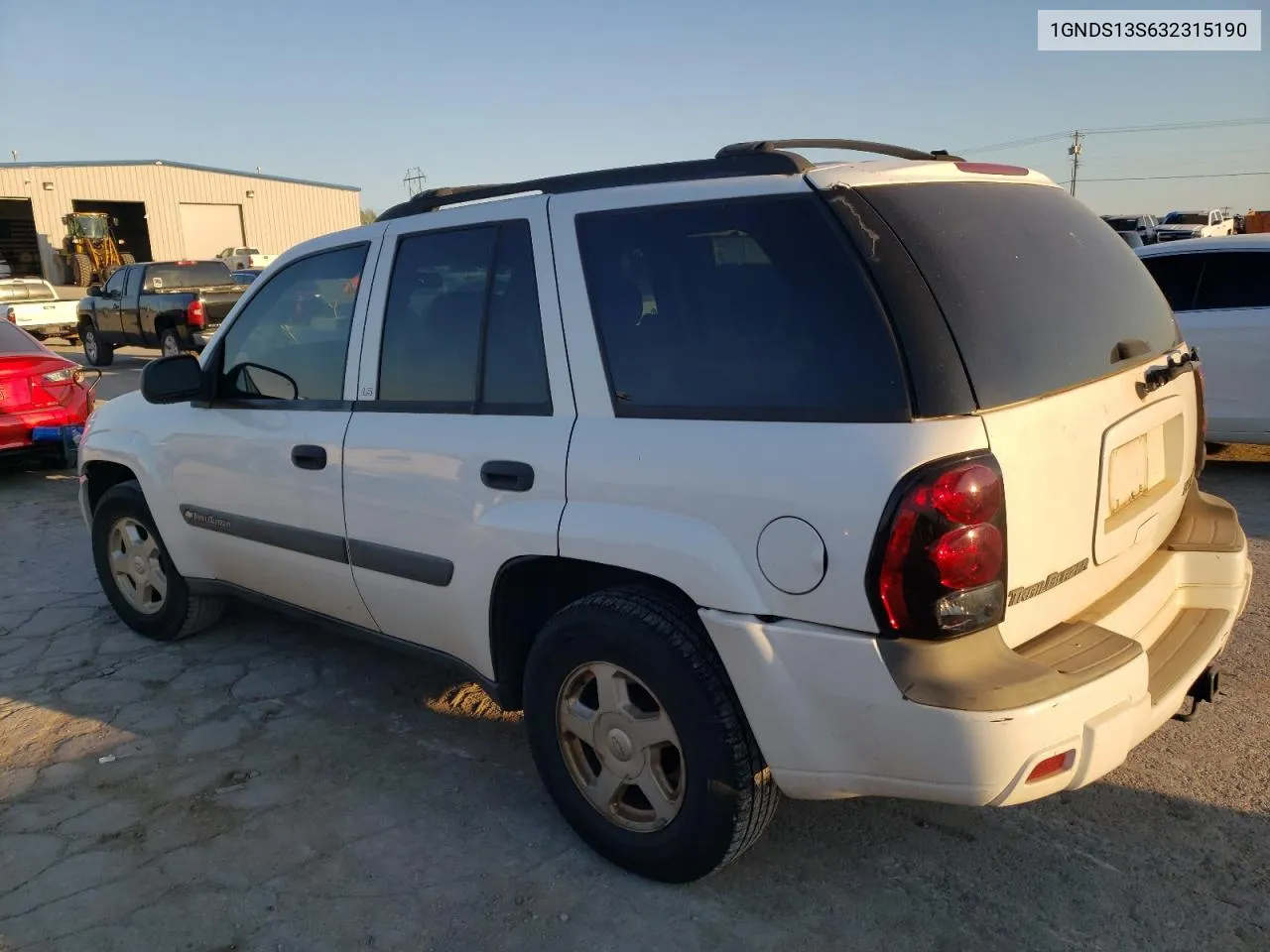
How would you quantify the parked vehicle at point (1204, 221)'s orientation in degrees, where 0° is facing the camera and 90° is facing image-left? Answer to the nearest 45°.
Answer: approximately 45°

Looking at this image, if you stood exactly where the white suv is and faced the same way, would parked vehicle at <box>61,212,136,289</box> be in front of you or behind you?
in front

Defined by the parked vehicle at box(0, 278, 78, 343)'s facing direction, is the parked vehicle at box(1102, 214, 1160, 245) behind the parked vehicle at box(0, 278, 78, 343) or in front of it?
behind

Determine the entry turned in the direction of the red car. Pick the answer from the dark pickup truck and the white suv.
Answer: the white suv

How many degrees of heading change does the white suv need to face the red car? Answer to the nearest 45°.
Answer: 0° — it already faces it

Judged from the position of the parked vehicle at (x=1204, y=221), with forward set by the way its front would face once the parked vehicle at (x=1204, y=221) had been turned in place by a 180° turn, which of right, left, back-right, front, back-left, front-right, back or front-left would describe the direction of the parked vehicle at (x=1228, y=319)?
back-right

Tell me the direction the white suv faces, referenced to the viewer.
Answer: facing away from the viewer and to the left of the viewer

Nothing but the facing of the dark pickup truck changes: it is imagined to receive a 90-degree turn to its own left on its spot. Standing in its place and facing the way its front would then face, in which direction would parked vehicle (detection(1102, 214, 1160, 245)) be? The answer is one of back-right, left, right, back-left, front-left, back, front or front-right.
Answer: back-left

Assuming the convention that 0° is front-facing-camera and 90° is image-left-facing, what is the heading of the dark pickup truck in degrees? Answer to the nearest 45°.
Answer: approximately 135°

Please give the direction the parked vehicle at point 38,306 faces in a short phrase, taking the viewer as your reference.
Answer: facing away from the viewer and to the left of the viewer
